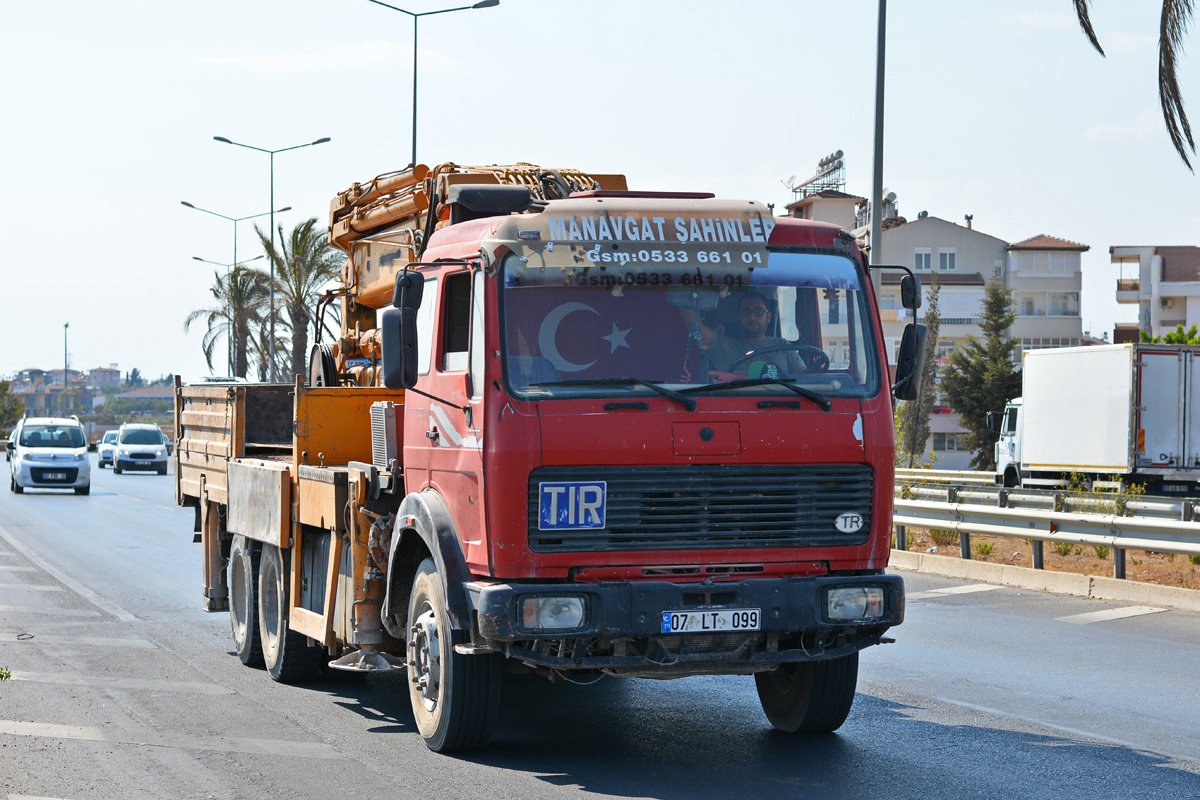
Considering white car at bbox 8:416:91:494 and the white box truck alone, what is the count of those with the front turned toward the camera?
1

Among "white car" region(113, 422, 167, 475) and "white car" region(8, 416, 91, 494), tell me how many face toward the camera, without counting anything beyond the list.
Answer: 2

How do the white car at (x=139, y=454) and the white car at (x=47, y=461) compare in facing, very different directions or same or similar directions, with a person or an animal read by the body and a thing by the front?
same or similar directions

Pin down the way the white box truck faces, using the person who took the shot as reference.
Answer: facing away from the viewer and to the left of the viewer

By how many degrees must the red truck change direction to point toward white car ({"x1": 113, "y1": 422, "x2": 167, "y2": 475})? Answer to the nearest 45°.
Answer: approximately 135° to its left

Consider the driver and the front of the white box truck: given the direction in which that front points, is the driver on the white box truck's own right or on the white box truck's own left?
on the white box truck's own left

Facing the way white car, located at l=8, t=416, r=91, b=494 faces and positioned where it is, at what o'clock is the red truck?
The red truck is roughly at 12 o'clock from the white car.

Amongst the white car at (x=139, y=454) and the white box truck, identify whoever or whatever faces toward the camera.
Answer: the white car

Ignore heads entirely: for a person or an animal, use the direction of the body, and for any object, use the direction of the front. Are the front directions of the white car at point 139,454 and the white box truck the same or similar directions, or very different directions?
very different directions

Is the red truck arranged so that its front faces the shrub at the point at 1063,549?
no

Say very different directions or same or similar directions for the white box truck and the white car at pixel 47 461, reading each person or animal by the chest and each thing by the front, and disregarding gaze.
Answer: very different directions

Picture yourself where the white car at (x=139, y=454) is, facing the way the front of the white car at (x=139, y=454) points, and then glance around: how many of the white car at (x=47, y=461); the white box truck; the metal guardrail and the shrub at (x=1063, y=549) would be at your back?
0

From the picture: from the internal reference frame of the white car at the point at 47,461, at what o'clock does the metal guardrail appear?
The metal guardrail is roughly at 11 o'clock from the white car.

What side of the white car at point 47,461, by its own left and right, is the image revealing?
front

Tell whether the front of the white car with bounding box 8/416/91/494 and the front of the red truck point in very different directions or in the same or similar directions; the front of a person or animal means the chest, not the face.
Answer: same or similar directions

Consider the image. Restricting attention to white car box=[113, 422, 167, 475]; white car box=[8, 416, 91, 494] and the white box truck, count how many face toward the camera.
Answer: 2

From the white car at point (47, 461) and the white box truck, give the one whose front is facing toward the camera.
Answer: the white car

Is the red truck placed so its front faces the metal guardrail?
no
